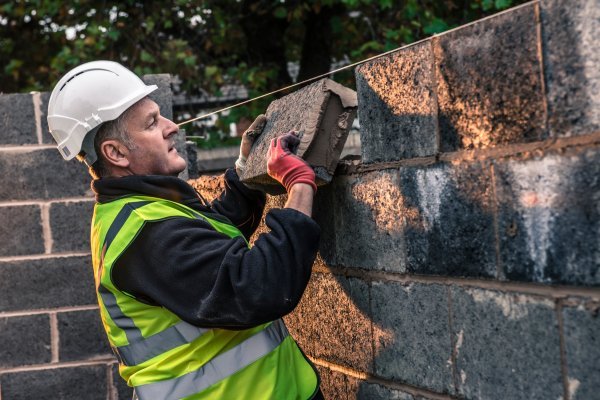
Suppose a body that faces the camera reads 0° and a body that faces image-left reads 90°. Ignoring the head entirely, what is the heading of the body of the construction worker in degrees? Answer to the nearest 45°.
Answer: approximately 270°

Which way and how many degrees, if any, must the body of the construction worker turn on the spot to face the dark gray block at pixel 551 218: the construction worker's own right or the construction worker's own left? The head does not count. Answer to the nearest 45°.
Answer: approximately 45° to the construction worker's own right

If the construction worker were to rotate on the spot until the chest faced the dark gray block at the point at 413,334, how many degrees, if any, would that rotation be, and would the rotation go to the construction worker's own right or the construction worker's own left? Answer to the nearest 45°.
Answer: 0° — they already face it

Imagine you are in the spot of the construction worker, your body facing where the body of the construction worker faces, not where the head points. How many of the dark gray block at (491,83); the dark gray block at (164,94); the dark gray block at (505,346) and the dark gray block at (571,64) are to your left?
1

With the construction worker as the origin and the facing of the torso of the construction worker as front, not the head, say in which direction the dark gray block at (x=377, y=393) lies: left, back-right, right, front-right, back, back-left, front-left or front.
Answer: front

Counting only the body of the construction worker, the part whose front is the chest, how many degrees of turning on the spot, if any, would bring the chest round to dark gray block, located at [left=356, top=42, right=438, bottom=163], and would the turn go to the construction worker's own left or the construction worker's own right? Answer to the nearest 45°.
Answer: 0° — they already face it

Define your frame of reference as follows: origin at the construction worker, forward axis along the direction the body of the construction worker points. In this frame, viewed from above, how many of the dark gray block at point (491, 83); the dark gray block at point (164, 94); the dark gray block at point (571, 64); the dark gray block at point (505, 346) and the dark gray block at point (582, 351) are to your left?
1

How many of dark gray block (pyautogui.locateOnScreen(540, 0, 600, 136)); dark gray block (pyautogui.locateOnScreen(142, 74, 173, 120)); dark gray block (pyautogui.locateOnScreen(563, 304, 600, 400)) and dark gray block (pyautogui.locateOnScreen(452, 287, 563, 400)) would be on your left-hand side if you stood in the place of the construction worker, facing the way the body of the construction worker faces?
1

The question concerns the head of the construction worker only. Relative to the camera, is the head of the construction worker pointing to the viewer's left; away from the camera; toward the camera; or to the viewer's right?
to the viewer's right

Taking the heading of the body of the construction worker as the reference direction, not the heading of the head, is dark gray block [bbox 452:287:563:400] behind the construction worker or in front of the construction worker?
in front

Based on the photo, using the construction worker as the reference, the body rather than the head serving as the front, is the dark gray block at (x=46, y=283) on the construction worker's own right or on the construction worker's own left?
on the construction worker's own left

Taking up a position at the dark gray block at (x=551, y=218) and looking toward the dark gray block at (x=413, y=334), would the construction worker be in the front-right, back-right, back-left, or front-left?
front-left

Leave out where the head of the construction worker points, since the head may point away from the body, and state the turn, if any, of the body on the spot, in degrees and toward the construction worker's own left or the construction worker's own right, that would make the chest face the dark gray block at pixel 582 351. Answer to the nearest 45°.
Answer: approximately 45° to the construction worker's own right
